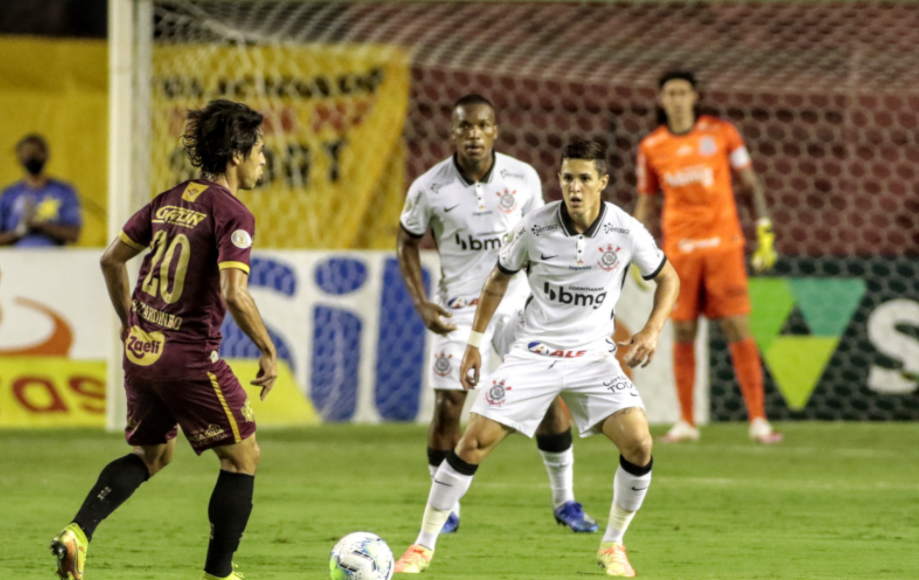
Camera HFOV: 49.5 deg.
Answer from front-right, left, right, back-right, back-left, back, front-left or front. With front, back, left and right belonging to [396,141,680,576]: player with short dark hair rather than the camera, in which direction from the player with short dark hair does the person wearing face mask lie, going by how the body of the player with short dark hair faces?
back-right

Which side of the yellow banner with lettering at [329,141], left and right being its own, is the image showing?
front

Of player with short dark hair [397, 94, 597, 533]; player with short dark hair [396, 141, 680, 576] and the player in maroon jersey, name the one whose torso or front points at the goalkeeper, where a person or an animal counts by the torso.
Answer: the player in maroon jersey

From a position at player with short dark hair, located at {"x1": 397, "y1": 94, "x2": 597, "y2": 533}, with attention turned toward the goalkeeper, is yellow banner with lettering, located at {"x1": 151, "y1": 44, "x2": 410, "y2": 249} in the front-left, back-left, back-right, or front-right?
front-left

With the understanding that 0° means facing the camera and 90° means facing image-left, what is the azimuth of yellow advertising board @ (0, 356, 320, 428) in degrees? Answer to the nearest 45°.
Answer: approximately 0°

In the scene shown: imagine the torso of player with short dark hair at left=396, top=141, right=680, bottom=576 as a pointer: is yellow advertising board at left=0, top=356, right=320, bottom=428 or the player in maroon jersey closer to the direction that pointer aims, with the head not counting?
the player in maroon jersey

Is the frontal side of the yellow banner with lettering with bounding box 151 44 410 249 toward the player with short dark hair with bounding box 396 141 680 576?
yes

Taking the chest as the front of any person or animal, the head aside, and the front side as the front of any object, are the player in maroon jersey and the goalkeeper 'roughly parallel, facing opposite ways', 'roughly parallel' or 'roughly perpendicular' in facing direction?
roughly parallel, facing opposite ways

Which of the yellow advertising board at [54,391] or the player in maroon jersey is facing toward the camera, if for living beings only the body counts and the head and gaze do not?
the yellow advertising board

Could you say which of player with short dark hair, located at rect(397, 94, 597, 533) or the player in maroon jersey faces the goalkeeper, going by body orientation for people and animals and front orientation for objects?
the player in maroon jersey

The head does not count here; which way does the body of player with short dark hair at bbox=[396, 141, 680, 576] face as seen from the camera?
toward the camera

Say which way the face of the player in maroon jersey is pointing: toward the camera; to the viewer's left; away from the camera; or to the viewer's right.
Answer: to the viewer's right

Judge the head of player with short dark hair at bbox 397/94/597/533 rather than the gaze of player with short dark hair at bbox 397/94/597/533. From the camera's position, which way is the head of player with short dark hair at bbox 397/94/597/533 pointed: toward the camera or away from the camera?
toward the camera

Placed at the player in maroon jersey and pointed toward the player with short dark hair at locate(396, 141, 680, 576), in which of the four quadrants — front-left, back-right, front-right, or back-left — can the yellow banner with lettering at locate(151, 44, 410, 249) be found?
front-left

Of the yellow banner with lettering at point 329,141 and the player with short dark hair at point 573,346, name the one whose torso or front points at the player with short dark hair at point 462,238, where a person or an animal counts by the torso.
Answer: the yellow banner with lettering

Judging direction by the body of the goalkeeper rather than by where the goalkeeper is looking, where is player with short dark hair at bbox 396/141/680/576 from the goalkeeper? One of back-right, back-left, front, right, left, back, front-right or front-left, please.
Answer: front

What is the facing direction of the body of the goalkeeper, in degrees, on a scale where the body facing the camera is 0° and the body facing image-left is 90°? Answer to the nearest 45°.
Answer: approximately 0°

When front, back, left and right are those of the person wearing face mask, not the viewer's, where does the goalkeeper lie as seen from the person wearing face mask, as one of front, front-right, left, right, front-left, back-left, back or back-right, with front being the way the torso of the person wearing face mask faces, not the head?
front-left
